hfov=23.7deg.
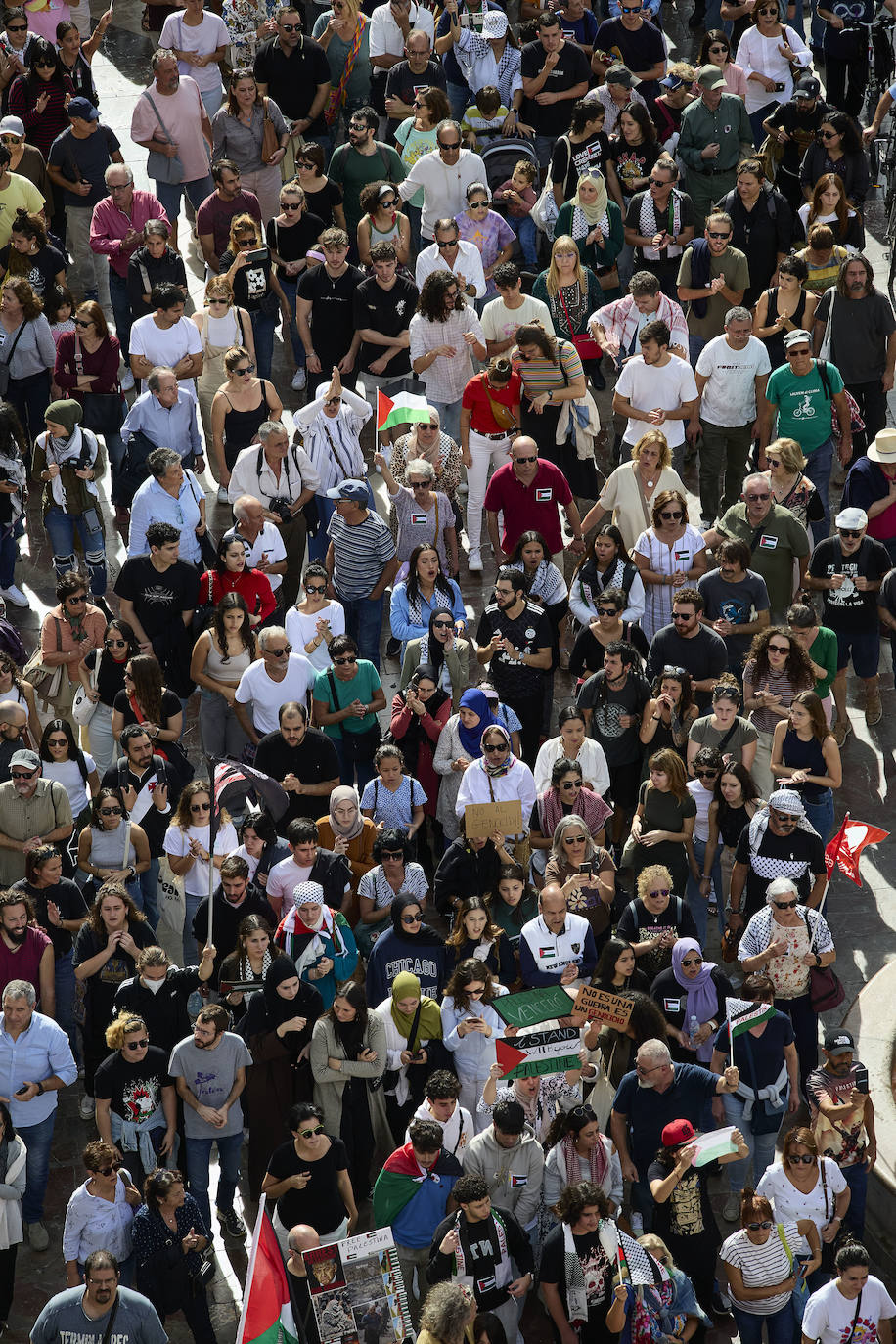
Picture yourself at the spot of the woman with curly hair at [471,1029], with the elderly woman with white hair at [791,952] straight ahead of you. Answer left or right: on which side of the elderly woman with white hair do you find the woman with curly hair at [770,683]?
left

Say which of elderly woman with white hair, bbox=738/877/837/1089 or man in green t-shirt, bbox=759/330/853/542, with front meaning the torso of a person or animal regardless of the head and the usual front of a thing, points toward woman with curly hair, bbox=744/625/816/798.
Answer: the man in green t-shirt

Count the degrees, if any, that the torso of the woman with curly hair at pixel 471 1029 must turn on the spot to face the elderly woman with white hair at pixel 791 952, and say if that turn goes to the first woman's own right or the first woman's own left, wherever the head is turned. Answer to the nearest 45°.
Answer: approximately 90° to the first woman's own left

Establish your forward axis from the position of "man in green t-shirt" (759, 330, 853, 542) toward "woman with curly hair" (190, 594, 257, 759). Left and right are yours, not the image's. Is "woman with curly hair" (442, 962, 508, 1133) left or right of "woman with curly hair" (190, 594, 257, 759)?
left

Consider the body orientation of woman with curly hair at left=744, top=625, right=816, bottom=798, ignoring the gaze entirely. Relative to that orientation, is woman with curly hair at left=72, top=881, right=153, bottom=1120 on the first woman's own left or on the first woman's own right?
on the first woman's own right

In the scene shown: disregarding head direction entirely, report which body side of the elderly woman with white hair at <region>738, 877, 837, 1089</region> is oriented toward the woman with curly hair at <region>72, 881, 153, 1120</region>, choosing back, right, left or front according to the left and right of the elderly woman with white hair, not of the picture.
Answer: right

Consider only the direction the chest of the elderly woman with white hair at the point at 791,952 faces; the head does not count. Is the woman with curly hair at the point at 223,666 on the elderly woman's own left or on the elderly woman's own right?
on the elderly woman's own right

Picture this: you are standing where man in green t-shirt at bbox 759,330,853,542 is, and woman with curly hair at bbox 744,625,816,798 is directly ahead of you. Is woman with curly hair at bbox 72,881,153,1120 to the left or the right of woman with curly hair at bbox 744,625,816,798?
right

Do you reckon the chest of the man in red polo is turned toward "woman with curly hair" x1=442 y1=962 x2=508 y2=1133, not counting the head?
yes

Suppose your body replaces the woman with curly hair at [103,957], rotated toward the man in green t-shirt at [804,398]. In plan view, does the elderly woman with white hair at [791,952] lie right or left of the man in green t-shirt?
right

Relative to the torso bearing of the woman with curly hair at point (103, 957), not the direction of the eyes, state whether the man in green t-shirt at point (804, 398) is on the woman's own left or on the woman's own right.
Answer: on the woman's own left

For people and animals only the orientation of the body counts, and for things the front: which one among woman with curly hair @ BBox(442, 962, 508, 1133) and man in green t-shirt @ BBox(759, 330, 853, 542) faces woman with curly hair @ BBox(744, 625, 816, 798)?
the man in green t-shirt

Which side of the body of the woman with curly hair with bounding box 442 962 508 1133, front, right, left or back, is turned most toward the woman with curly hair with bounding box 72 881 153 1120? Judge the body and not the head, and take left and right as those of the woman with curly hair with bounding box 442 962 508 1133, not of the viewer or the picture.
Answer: right

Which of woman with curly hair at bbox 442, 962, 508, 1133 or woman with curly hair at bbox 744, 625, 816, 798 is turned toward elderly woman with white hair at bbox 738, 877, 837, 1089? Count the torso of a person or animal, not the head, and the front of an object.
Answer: woman with curly hair at bbox 744, 625, 816, 798
